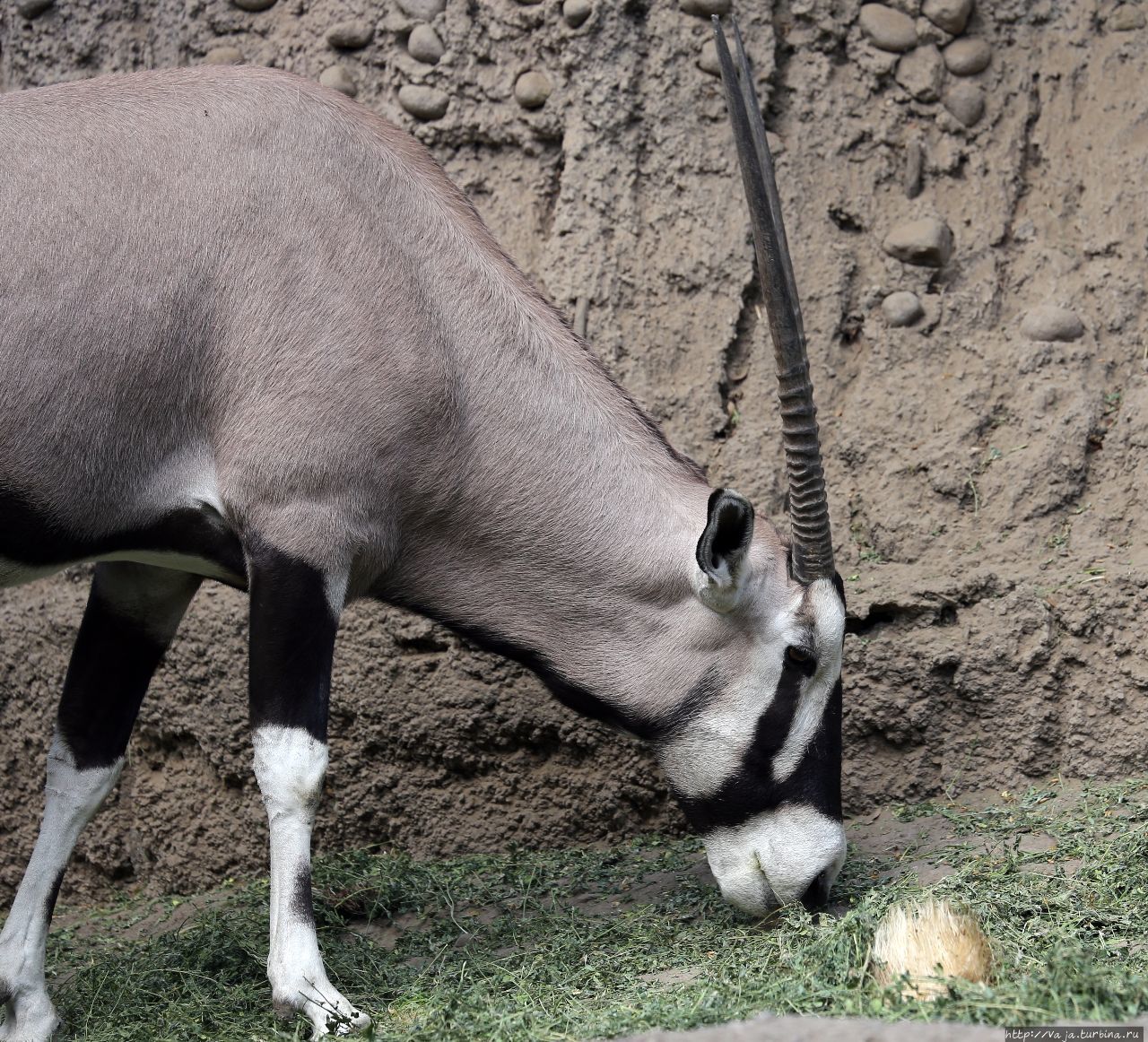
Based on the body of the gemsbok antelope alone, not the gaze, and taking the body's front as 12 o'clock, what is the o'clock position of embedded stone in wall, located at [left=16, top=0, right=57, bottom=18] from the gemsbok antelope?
The embedded stone in wall is roughly at 8 o'clock from the gemsbok antelope.

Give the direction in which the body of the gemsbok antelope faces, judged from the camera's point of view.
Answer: to the viewer's right
